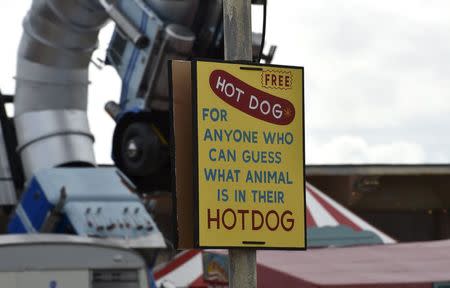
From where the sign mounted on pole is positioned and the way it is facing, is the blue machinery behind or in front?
behind

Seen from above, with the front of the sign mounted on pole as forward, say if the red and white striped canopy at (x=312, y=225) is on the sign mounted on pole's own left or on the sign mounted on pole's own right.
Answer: on the sign mounted on pole's own left

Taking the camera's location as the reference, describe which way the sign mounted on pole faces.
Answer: facing the viewer and to the right of the viewer
